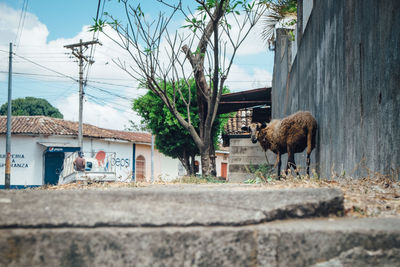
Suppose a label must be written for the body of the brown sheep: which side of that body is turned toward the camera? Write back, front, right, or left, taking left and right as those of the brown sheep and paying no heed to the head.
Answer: left

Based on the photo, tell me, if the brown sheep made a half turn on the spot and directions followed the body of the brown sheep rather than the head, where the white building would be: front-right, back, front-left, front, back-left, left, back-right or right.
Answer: back-left

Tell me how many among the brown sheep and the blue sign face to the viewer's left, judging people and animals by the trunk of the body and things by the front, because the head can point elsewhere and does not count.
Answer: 1

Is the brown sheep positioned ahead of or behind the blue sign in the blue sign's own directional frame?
ahead

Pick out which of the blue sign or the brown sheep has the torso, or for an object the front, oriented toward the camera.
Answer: the blue sign

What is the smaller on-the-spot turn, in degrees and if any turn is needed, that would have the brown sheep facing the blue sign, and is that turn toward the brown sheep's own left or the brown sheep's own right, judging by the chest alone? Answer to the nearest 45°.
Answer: approximately 45° to the brown sheep's own right

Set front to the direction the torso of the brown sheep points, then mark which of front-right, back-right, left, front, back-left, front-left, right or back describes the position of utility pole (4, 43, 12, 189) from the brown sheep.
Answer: front-right

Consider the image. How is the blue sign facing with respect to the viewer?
toward the camera
